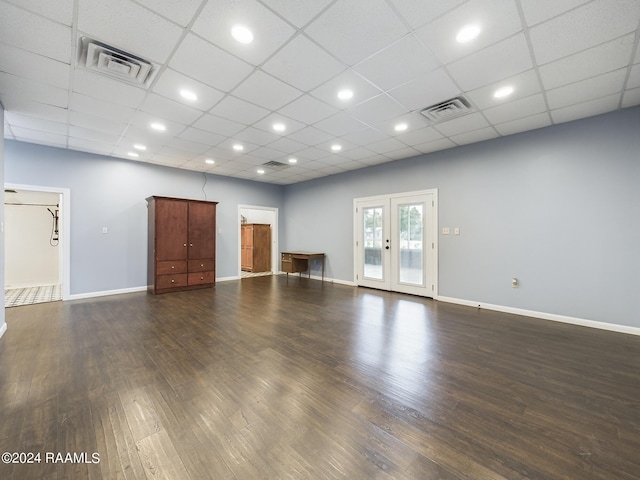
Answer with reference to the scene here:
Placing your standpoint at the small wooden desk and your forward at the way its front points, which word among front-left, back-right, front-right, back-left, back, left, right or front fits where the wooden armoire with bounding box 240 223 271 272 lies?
right

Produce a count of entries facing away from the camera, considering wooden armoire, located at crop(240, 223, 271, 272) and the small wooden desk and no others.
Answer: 0

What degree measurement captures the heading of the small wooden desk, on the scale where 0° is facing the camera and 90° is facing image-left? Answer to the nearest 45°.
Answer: approximately 45°

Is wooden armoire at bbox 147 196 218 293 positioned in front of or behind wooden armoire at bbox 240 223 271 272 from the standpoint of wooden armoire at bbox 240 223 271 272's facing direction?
in front

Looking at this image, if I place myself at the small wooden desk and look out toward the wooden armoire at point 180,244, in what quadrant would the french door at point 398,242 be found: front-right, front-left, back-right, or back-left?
back-left

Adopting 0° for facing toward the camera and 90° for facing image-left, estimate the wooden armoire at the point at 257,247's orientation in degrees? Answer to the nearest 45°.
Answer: approximately 45°

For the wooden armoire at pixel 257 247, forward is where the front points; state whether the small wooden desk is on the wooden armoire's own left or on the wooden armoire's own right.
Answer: on the wooden armoire's own left

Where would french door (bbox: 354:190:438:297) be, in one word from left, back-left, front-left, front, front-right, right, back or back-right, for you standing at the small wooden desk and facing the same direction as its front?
left

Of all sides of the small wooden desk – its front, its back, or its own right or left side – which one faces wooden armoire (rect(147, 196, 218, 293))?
front

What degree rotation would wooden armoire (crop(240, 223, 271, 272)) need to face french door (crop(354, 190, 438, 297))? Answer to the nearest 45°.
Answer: approximately 90° to its left
